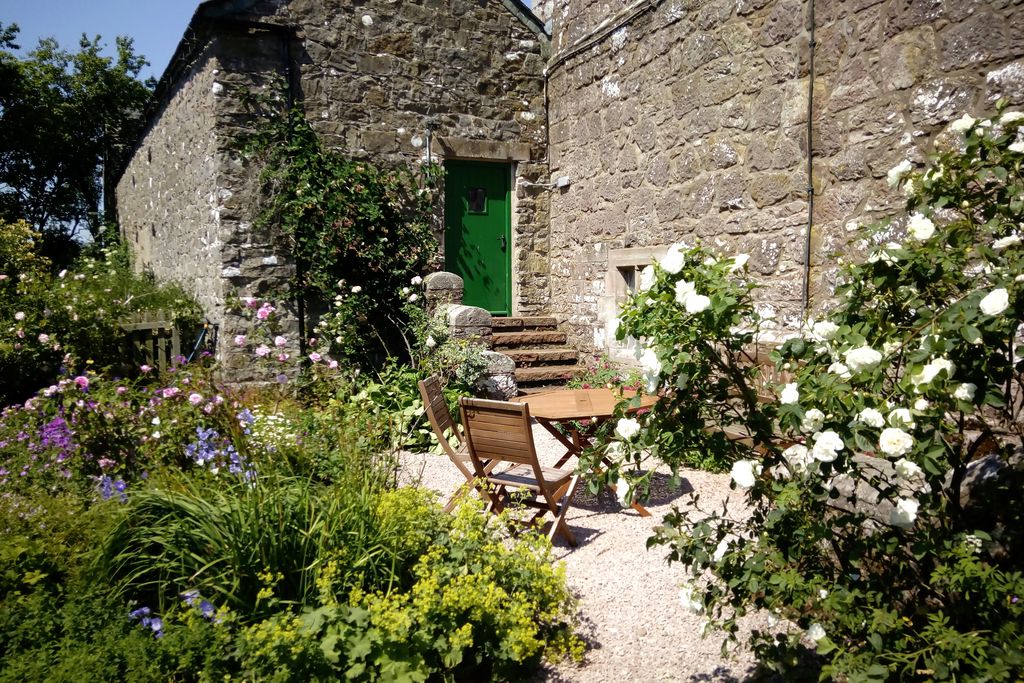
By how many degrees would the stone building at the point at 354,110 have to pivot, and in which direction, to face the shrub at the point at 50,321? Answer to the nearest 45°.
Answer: approximately 90° to its right

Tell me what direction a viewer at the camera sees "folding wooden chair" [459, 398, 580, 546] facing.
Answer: facing away from the viewer and to the right of the viewer

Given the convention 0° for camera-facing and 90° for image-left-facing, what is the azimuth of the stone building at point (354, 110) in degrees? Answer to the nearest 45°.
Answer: approximately 0°

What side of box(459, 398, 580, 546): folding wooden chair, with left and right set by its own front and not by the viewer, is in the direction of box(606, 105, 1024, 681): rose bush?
right

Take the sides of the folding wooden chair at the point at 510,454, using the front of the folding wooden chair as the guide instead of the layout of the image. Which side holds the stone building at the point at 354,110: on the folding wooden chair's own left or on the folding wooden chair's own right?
on the folding wooden chair's own left

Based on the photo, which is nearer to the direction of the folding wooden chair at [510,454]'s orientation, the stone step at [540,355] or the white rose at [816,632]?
the stone step

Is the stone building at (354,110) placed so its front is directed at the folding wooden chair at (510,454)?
yes

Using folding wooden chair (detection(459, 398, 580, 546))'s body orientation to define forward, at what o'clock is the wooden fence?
The wooden fence is roughly at 9 o'clock from the folding wooden chair.

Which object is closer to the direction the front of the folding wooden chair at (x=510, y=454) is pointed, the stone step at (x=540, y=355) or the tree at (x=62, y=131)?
the stone step

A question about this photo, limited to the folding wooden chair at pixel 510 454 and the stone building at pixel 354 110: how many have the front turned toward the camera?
1

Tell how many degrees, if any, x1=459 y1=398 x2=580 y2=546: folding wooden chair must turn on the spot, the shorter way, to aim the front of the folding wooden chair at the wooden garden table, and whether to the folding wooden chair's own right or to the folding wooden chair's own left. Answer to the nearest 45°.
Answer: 0° — it already faces it
